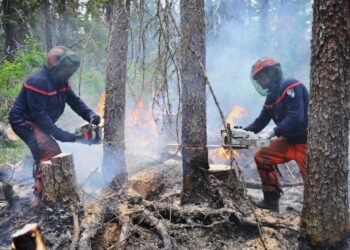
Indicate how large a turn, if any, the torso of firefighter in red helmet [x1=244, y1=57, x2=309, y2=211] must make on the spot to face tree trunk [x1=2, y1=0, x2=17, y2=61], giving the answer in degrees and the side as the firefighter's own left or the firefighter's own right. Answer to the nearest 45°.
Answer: approximately 45° to the firefighter's own right

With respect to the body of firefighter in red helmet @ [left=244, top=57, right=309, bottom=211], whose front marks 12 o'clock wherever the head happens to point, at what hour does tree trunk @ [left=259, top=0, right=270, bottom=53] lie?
The tree trunk is roughly at 3 o'clock from the firefighter in red helmet.

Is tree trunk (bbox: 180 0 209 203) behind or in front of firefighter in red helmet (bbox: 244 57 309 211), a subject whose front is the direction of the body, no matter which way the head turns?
in front

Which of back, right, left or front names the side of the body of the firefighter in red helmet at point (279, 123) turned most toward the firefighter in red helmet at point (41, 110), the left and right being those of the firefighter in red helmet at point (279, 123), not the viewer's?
front

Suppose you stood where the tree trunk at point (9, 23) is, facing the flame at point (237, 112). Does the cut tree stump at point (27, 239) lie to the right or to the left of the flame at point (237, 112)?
right

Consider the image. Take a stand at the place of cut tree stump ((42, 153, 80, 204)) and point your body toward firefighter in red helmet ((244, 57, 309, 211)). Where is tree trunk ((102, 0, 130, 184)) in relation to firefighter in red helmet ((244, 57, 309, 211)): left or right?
left

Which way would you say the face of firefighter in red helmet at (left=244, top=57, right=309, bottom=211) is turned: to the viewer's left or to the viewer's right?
to the viewer's left

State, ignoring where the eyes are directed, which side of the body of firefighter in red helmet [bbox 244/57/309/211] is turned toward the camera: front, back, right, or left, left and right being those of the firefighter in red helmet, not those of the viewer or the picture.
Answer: left
